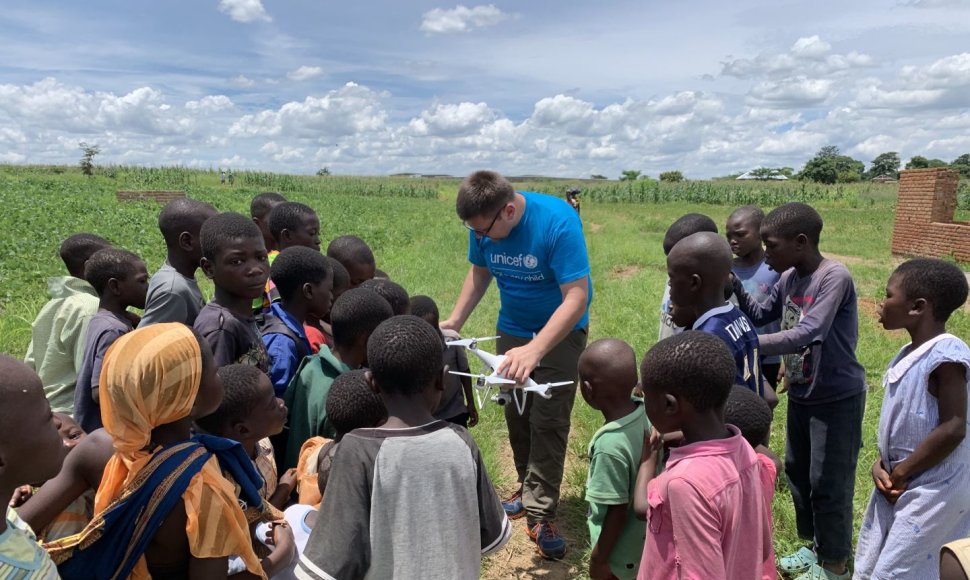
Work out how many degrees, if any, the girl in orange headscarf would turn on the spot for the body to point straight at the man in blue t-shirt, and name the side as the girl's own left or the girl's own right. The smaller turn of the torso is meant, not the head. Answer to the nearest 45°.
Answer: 0° — they already face them

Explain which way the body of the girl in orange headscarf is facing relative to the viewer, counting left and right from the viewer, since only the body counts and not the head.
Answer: facing away from the viewer and to the right of the viewer

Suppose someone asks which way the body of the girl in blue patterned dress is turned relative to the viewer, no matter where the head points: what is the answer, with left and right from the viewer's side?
facing to the left of the viewer

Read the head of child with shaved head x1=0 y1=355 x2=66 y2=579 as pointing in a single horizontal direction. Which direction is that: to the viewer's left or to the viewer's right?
to the viewer's right

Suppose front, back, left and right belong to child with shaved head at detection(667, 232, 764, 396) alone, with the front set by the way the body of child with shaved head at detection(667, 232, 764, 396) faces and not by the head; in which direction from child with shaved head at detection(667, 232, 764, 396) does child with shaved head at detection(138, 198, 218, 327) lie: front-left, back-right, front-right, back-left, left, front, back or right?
front-left

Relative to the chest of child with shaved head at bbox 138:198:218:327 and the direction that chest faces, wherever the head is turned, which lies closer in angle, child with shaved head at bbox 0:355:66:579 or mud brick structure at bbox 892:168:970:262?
the mud brick structure

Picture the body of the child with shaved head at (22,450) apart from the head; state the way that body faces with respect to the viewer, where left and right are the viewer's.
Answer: facing away from the viewer and to the right of the viewer

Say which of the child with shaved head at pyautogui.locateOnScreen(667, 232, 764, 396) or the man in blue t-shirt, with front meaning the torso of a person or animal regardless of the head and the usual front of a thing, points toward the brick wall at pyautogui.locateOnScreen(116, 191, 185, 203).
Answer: the child with shaved head

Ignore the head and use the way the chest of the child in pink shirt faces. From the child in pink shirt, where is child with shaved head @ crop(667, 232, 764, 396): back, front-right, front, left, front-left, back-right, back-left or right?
front-right

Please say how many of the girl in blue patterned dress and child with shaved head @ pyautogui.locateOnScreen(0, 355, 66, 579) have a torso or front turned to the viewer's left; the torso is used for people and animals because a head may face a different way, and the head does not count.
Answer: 1

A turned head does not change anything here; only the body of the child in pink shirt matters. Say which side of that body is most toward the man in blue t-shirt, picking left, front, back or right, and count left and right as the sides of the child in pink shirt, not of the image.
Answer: front

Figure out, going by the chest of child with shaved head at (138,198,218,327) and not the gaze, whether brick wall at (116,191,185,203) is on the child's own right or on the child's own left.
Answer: on the child's own left

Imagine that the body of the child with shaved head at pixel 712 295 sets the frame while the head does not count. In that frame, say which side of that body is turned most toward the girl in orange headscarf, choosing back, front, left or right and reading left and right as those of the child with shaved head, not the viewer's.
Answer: left

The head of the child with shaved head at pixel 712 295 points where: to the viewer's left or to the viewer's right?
to the viewer's left

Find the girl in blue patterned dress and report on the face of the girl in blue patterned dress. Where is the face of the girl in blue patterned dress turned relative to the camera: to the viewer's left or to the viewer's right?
to the viewer's left

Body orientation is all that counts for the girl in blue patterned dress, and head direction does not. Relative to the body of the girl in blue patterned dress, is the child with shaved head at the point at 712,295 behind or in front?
in front

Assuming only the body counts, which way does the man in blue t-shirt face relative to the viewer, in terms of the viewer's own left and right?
facing the viewer and to the left of the viewer

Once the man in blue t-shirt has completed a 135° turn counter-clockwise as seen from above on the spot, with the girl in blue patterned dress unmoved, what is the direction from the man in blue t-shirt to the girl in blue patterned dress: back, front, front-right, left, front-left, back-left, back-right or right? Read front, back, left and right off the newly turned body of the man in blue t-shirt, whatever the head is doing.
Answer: front-right

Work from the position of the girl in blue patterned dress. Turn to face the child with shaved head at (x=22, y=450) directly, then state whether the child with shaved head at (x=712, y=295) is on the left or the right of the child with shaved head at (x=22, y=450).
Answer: right

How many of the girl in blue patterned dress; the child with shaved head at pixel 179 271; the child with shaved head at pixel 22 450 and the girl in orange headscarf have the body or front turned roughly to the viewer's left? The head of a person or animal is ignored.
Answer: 1
